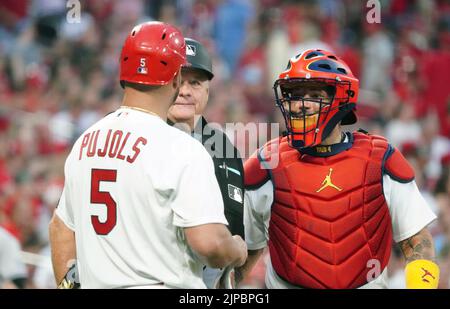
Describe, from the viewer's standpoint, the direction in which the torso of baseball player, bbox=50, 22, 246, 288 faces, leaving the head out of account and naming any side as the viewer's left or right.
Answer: facing away from the viewer and to the right of the viewer

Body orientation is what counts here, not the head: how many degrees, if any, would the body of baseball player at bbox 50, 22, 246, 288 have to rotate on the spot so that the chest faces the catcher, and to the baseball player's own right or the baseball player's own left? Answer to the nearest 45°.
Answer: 0° — they already face them

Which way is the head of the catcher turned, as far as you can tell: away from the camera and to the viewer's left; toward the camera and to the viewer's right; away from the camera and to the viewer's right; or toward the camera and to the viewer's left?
toward the camera and to the viewer's left

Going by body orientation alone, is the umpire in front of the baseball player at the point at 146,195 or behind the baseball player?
in front

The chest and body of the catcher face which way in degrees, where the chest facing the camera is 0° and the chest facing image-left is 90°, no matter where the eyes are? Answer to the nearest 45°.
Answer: approximately 0°

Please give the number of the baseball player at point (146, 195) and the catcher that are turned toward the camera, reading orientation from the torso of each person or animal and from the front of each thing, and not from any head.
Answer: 1

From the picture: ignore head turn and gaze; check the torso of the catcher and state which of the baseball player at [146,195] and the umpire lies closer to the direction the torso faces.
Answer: the baseball player

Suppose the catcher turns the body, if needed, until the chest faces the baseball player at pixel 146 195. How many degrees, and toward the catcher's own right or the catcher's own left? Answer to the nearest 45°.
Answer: approximately 45° to the catcher's own right

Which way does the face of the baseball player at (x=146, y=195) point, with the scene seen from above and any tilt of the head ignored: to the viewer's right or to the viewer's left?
to the viewer's right
